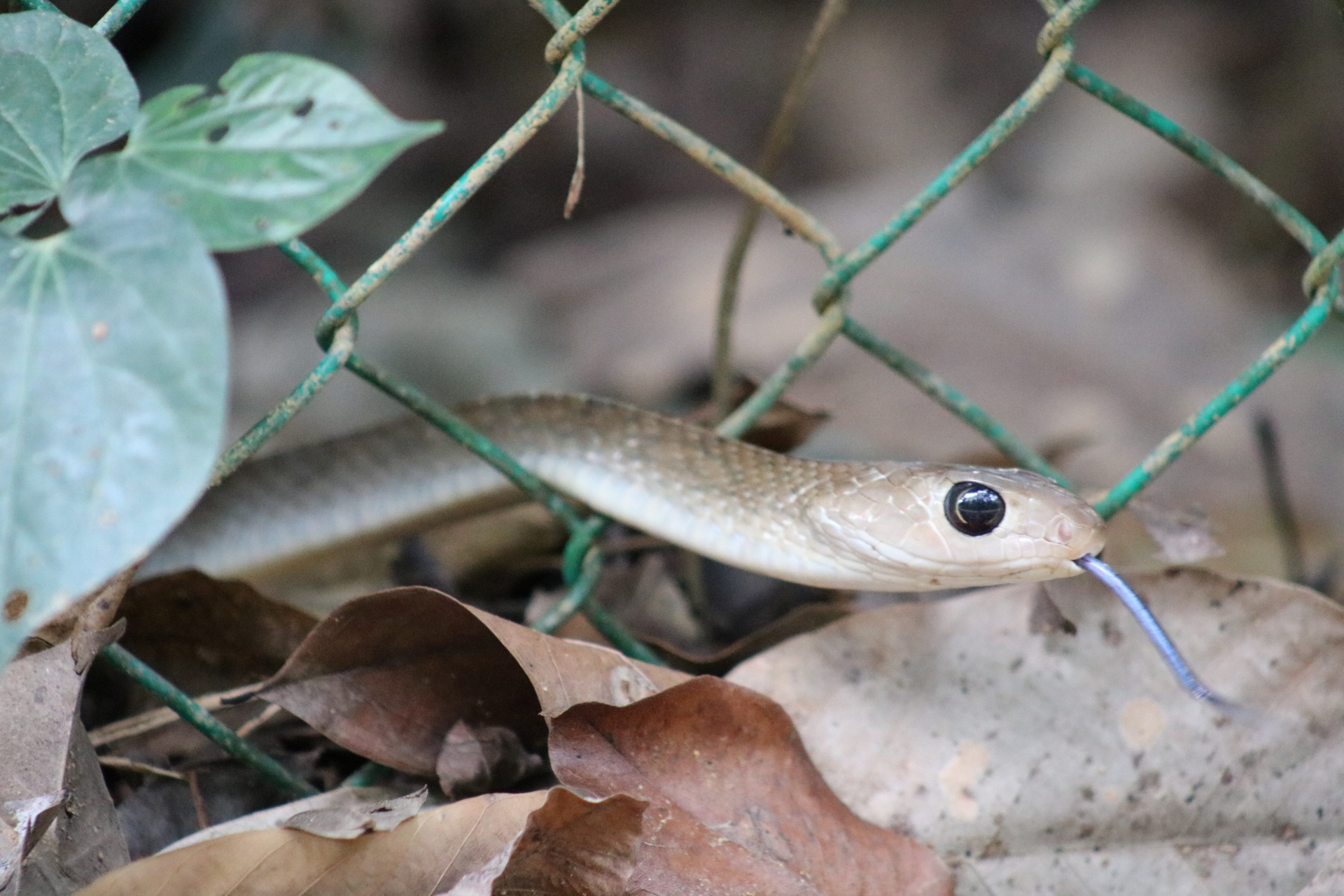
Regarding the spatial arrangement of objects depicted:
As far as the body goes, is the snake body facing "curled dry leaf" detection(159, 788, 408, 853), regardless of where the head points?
no

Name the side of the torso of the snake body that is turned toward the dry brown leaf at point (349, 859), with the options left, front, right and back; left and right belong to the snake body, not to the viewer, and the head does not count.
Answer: right

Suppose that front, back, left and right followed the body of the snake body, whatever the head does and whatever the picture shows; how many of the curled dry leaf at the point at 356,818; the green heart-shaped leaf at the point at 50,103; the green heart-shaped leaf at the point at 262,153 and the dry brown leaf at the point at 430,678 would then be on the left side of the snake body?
0

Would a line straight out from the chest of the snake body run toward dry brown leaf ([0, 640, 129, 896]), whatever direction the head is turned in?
no

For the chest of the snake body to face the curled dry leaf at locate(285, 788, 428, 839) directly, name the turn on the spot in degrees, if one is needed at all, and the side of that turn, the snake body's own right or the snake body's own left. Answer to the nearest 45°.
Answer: approximately 90° to the snake body's own right

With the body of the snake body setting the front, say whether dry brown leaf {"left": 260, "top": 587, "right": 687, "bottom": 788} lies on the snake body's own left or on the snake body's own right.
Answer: on the snake body's own right

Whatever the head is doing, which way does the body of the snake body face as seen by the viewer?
to the viewer's right

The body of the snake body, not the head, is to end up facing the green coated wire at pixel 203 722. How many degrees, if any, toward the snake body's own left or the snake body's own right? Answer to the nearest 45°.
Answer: approximately 135° to the snake body's own right

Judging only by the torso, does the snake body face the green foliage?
no
